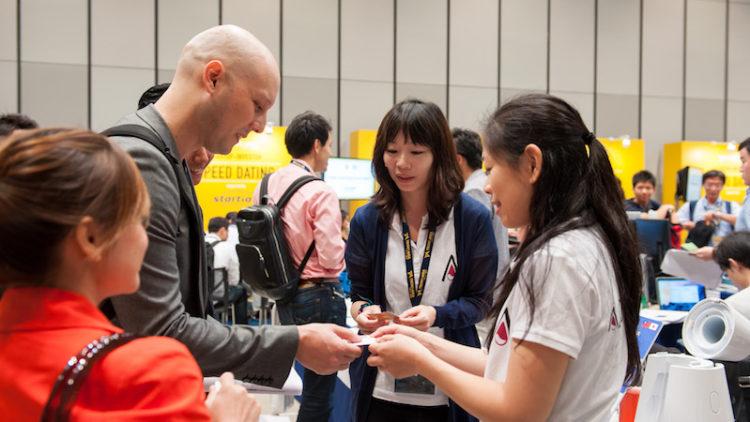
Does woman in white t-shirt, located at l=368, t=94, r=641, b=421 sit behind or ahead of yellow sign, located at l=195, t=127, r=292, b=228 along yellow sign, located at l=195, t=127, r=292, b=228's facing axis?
ahead

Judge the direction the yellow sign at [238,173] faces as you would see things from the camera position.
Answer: facing the viewer

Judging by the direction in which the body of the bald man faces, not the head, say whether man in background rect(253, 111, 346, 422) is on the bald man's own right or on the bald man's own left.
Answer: on the bald man's own left

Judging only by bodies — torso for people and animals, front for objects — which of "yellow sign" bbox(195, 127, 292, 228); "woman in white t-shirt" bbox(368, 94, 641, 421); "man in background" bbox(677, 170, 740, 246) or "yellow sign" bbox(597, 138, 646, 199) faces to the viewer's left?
the woman in white t-shirt

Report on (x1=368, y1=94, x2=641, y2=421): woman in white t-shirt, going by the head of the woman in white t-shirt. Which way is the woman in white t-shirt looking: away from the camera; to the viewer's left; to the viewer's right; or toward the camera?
to the viewer's left

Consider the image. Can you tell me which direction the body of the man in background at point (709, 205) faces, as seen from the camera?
toward the camera

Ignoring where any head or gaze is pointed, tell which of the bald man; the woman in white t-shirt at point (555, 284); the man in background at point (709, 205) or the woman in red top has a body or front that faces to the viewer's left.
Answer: the woman in white t-shirt

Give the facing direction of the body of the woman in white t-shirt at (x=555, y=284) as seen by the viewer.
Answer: to the viewer's left

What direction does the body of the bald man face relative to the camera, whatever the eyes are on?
to the viewer's right

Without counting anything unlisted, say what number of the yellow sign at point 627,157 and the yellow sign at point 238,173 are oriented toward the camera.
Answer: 2

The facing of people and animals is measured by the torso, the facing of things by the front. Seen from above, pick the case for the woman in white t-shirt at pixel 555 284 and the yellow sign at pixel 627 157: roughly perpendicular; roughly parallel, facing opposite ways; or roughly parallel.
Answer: roughly perpendicular

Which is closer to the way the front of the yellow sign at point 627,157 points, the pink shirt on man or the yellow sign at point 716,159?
the pink shirt on man

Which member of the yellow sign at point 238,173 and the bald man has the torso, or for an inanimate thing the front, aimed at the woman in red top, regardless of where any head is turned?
the yellow sign

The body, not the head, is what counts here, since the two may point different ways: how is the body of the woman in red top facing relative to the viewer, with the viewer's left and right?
facing away from the viewer and to the right of the viewer

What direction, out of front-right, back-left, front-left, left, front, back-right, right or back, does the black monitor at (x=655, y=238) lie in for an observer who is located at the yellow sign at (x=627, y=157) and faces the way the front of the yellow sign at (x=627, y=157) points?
front
